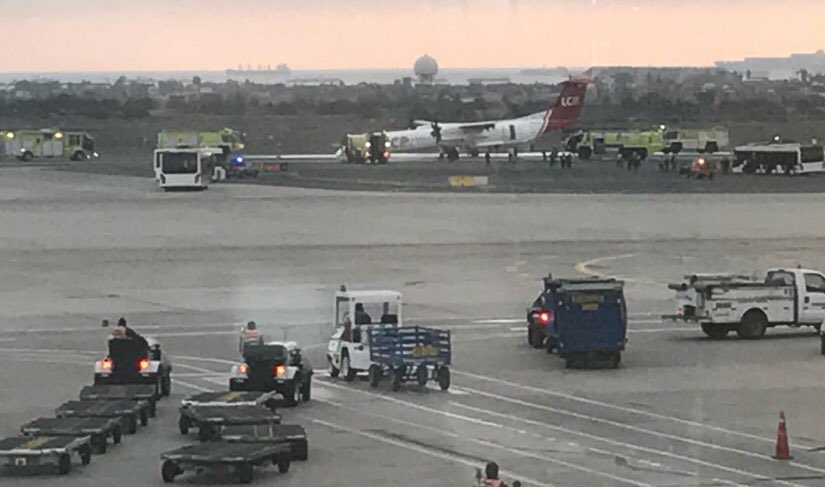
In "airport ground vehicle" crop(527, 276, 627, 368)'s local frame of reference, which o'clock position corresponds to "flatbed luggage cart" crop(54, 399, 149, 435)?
The flatbed luggage cart is roughly at 9 o'clock from the airport ground vehicle.

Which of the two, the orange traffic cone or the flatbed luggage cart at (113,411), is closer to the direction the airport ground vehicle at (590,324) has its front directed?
the flatbed luggage cart

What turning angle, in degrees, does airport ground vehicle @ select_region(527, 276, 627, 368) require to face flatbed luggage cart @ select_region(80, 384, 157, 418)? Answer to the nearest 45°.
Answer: approximately 90° to its left

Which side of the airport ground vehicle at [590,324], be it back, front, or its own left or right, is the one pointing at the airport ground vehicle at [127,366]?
left

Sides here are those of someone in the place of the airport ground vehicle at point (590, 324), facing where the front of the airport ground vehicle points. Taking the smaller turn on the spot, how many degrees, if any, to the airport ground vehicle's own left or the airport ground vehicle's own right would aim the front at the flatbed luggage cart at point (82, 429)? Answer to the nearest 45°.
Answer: approximately 90° to the airport ground vehicle's own left

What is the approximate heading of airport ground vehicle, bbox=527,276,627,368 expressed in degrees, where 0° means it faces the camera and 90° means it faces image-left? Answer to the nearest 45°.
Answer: approximately 135°

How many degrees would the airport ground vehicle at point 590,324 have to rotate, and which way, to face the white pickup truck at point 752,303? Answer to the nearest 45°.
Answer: approximately 90° to its right

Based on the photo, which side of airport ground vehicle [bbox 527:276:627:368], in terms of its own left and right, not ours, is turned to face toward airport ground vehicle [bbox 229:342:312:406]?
left

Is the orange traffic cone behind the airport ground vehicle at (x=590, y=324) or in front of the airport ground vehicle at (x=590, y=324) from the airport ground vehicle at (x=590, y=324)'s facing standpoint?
behind

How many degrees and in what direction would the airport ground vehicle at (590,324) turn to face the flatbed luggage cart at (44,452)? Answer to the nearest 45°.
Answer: approximately 90° to its left

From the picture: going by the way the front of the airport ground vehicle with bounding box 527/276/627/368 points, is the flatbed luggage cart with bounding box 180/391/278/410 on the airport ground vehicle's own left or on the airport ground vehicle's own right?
on the airport ground vehicle's own left
